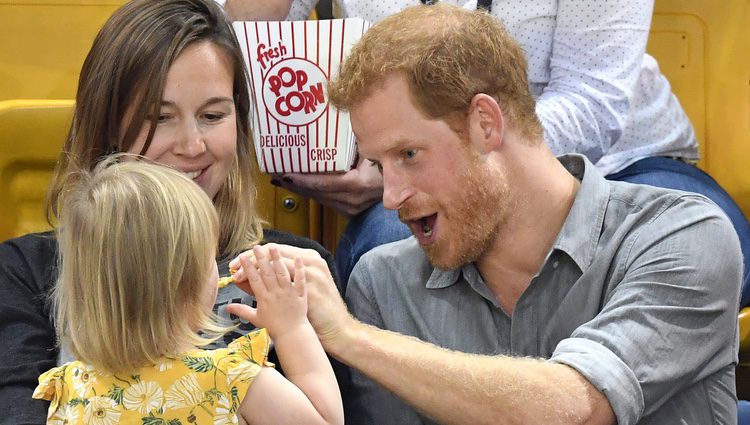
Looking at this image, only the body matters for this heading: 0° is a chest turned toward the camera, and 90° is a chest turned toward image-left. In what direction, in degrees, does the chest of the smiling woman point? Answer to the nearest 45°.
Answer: approximately 0°

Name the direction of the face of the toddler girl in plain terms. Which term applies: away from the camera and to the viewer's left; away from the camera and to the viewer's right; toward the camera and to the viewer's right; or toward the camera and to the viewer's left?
away from the camera and to the viewer's right

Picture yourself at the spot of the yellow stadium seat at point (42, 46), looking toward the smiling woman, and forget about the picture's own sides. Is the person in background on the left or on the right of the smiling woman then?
left

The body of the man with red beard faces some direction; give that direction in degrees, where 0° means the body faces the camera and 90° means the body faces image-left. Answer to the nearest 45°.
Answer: approximately 45°

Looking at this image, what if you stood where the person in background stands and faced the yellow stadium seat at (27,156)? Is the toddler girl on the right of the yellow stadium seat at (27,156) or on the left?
left

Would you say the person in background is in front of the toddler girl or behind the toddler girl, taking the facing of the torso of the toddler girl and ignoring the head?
in front

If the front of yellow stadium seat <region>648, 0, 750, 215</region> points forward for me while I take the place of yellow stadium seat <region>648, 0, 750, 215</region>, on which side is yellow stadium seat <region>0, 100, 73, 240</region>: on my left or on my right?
on my right

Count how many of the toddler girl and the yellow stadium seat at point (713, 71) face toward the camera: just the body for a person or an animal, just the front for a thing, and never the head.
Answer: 1

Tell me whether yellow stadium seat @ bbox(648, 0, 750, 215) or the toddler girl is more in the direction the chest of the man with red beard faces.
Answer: the toddler girl

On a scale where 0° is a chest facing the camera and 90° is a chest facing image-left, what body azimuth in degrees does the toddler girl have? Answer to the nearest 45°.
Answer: approximately 225°
